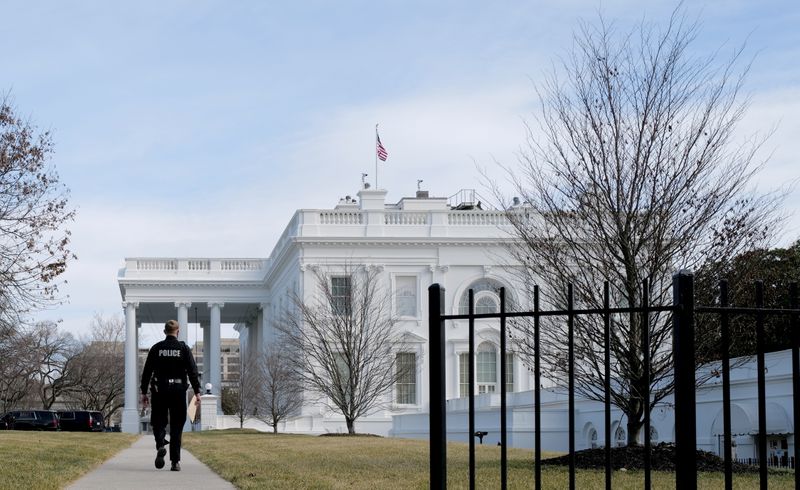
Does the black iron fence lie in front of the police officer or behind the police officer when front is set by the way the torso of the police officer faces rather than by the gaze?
behind

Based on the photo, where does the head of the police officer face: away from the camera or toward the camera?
away from the camera

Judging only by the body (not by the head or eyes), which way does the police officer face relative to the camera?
away from the camera
